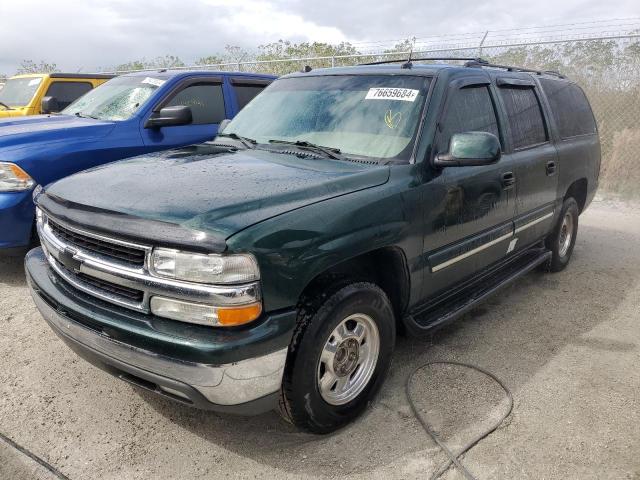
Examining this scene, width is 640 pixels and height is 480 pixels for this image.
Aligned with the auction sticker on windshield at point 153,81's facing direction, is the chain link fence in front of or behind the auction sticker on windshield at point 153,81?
behind

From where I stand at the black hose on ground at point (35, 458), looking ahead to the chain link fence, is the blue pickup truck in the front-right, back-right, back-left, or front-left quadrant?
front-left

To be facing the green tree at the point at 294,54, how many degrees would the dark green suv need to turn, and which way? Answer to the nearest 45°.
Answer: approximately 135° to its right

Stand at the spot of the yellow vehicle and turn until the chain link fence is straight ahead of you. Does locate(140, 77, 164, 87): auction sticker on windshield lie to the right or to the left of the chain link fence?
right

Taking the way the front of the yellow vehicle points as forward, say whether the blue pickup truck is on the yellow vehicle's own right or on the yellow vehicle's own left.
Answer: on the yellow vehicle's own left

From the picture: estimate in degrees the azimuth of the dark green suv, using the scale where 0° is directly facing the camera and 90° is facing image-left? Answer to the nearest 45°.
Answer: approximately 45°

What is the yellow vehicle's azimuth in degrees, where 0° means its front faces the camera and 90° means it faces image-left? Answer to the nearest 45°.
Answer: approximately 45°

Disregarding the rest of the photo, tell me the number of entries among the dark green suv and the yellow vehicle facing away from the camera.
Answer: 0

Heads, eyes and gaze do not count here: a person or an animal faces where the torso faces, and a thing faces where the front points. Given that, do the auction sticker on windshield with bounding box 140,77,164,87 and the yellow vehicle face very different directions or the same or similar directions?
same or similar directions

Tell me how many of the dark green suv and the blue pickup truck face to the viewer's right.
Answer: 0

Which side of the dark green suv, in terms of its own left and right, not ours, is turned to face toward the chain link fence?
back

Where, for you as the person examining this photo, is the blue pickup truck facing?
facing the viewer and to the left of the viewer

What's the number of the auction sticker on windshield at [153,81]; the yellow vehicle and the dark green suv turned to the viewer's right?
0

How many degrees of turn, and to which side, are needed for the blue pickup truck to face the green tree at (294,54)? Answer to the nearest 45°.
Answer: approximately 180°

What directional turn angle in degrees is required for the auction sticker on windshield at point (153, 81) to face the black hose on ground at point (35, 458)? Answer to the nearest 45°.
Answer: approximately 45° to its left
